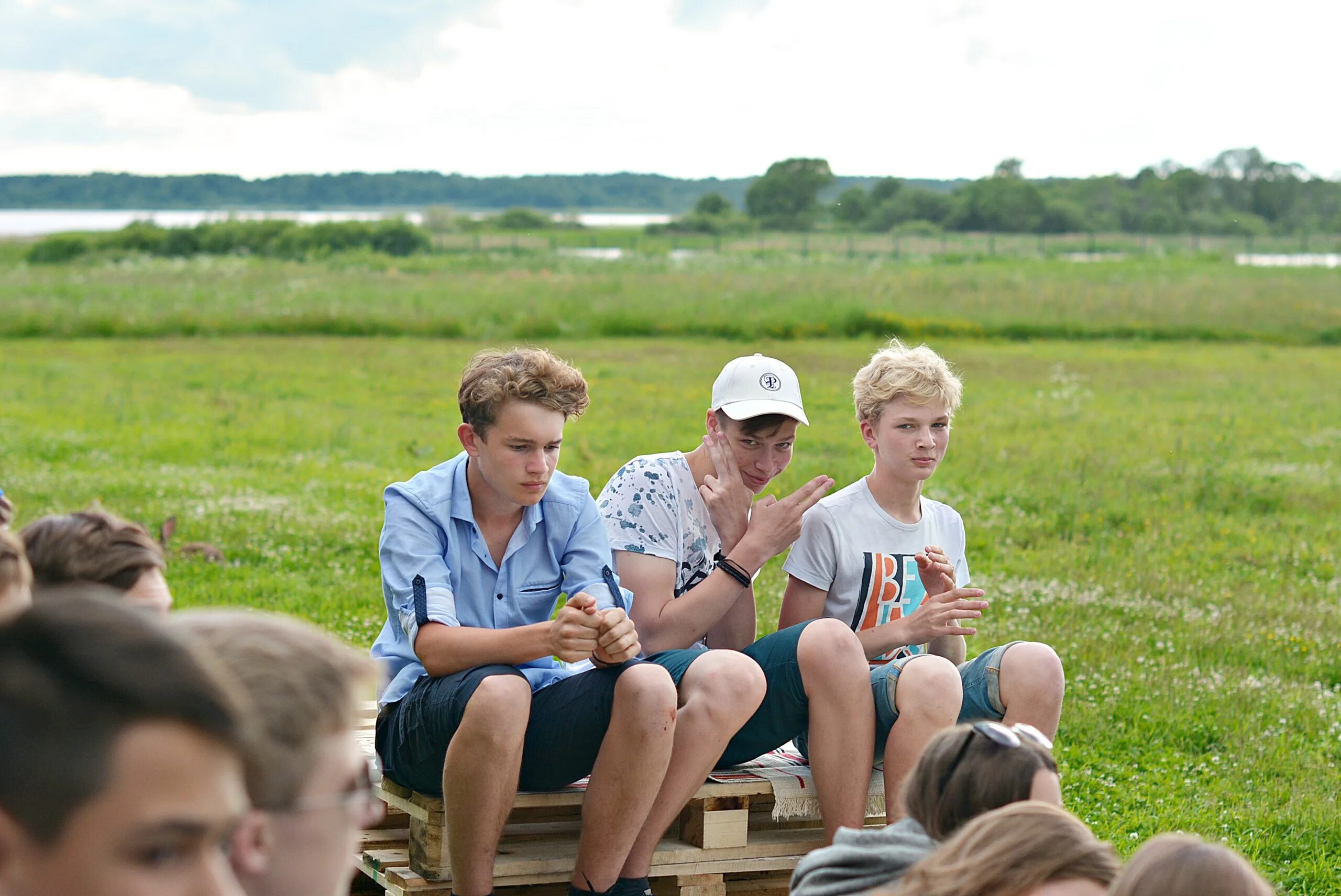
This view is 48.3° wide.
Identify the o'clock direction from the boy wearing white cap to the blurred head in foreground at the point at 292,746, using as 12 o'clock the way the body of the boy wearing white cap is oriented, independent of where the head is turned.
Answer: The blurred head in foreground is roughly at 2 o'clock from the boy wearing white cap.

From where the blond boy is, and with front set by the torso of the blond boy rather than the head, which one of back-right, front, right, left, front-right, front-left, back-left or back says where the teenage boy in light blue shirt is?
right

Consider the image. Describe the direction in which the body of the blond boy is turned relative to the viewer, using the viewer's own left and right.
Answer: facing the viewer and to the right of the viewer

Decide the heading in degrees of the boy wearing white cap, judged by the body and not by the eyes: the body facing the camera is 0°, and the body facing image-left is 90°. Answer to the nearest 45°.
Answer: approximately 315°

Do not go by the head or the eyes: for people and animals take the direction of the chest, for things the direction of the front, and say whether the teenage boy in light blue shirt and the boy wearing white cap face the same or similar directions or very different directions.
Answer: same or similar directions

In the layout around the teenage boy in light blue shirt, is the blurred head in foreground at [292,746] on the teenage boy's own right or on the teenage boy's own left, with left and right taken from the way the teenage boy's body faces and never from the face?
on the teenage boy's own right
